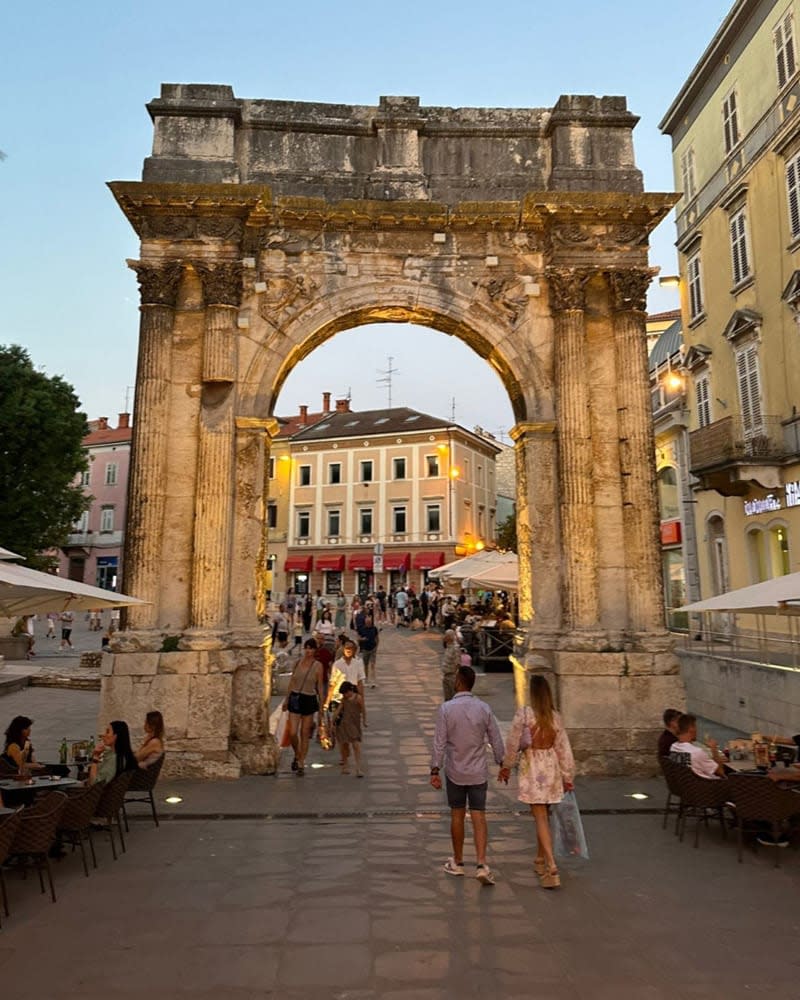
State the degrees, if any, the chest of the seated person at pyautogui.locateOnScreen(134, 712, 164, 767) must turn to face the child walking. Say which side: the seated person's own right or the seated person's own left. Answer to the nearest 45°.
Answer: approximately 180°

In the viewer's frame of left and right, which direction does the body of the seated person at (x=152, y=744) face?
facing to the left of the viewer

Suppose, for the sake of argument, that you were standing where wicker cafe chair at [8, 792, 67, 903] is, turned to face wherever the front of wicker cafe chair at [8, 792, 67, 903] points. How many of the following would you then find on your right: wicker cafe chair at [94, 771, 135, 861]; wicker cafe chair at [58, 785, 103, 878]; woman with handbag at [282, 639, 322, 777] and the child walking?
4

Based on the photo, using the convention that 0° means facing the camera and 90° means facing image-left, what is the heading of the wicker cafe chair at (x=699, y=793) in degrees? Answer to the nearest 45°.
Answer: approximately 225°

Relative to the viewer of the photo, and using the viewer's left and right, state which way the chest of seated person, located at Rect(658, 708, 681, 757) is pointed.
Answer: facing to the right of the viewer

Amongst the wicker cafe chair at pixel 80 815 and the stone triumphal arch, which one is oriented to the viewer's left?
the wicker cafe chair

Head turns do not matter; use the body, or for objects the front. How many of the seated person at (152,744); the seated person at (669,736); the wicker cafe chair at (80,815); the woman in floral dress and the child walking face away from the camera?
1

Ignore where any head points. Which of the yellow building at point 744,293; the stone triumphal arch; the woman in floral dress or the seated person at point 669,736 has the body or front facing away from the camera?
the woman in floral dress

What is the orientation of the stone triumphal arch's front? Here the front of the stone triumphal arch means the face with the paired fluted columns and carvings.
toward the camera

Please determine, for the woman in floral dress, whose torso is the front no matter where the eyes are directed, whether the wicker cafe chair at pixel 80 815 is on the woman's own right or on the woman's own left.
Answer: on the woman's own left

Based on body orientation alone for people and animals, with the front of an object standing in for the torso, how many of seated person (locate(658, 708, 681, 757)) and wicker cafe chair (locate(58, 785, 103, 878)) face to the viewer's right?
1

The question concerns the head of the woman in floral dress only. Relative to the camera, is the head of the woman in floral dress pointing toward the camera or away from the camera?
away from the camera

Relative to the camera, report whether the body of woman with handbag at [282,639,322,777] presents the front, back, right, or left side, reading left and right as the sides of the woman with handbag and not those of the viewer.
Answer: front
